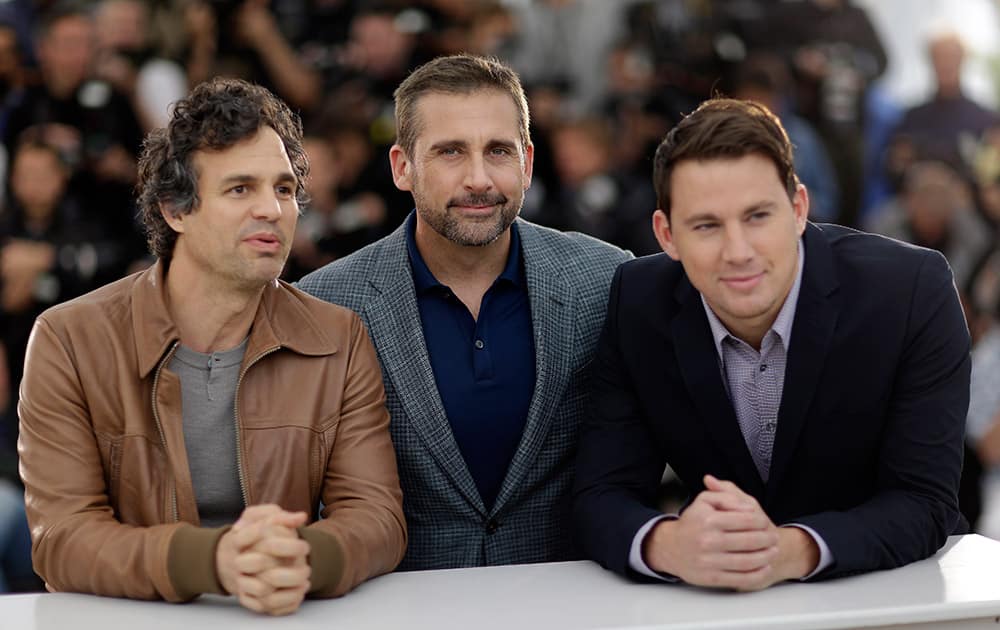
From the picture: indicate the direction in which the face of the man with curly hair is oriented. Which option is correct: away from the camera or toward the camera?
toward the camera

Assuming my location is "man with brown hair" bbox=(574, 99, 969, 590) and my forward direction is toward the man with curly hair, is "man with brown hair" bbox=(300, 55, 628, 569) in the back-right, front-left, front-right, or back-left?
front-right

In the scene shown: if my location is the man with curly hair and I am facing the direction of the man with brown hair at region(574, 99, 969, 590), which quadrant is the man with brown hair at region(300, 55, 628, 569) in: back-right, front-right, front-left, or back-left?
front-left

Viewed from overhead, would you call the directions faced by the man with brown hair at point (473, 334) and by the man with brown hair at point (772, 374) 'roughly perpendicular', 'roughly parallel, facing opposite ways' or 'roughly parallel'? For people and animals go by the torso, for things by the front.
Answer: roughly parallel

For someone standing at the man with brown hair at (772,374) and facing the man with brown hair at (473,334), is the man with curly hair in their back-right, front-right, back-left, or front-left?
front-left

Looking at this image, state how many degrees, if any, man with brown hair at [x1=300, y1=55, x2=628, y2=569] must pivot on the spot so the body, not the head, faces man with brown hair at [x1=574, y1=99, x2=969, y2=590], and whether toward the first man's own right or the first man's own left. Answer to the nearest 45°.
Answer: approximately 45° to the first man's own left

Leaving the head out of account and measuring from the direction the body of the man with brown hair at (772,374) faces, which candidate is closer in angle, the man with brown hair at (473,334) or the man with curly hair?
the man with curly hair

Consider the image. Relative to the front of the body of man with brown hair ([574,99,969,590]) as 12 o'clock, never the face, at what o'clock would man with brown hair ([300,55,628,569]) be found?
man with brown hair ([300,55,628,569]) is roughly at 4 o'clock from man with brown hair ([574,99,969,590]).

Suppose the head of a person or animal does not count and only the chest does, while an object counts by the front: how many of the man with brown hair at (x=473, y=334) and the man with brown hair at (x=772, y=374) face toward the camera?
2

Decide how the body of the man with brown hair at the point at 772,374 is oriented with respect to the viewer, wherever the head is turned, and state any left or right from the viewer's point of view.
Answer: facing the viewer

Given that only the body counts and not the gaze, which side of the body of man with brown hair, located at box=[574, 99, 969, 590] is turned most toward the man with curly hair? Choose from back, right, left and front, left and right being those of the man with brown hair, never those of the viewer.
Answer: right

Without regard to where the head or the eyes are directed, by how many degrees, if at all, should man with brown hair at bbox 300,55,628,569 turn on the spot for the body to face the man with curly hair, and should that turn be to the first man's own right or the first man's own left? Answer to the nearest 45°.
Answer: approximately 45° to the first man's own right
